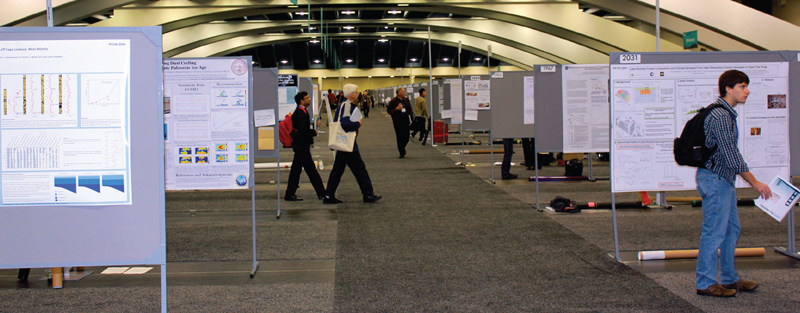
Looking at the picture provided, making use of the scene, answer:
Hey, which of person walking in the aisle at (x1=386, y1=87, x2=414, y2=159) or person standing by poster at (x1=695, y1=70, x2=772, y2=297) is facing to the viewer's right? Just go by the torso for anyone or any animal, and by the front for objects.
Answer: person standing by poster at (x1=695, y1=70, x2=772, y2=297)

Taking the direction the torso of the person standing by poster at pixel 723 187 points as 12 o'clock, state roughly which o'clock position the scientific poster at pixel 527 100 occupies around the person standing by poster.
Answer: The scientific poster is roughly at 8 o'clock from the person standing by poster.

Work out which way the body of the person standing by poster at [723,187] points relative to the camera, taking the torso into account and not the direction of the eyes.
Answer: to the viewer's right

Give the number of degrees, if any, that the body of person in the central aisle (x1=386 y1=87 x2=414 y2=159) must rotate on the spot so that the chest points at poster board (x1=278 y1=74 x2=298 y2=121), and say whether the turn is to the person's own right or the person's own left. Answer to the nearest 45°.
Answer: approximately 45° to the person's own right

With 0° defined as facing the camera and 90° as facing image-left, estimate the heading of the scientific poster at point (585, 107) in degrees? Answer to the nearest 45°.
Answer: approximately 0°
